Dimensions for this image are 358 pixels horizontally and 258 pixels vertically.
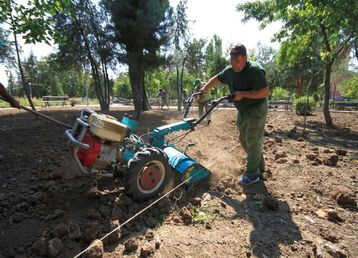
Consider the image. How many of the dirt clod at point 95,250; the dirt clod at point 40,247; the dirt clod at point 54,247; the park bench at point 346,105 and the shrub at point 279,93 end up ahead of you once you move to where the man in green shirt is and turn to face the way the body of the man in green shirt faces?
3

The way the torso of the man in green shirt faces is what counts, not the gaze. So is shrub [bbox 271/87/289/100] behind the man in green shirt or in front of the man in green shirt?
behind

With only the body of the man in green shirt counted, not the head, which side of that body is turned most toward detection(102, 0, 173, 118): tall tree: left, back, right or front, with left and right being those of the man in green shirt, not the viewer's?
right

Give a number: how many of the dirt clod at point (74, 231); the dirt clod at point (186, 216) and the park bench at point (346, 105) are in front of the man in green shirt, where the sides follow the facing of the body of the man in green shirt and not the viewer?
2

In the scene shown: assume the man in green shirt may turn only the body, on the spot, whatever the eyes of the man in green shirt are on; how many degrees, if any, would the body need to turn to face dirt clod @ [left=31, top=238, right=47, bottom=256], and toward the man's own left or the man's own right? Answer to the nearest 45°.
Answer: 0° — they already face it

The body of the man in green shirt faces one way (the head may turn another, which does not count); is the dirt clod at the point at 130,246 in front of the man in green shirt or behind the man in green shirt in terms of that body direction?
in front

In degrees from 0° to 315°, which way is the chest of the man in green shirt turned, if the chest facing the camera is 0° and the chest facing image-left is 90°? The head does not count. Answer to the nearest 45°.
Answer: approximately 45°

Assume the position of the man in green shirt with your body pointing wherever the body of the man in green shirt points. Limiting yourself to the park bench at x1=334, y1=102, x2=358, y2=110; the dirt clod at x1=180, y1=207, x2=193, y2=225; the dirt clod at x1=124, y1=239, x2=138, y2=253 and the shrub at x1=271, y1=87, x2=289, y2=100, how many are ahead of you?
2

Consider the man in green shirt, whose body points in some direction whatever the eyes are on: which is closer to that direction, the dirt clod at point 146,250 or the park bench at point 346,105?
the dirt clod

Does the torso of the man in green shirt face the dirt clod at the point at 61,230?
yes

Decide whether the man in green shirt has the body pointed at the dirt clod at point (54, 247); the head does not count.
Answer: yes
